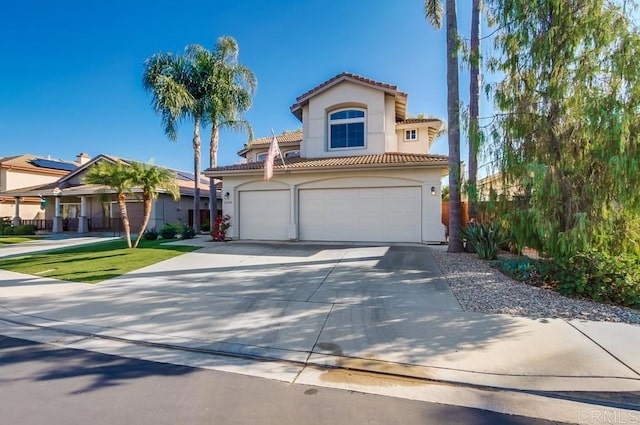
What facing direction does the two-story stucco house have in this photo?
toward the camera

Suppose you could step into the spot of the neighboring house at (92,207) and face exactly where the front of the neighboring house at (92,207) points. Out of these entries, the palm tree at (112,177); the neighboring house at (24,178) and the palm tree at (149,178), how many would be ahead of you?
2

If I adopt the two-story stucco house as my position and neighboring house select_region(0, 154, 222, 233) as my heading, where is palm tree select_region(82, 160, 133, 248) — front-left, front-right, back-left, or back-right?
front-left

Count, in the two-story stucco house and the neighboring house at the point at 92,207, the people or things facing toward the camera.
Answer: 2

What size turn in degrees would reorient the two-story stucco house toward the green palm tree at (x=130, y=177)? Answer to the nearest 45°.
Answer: approximately 90° to its right

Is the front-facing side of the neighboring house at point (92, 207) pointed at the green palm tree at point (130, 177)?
yes

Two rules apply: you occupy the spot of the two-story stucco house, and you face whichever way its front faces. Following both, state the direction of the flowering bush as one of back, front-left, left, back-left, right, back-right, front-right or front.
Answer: right

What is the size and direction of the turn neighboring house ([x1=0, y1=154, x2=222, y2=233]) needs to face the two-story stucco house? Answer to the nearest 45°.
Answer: approximately 45° to its left

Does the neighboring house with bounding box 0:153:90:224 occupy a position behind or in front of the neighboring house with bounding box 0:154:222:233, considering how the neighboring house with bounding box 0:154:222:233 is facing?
behind

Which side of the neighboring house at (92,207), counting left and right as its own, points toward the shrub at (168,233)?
left

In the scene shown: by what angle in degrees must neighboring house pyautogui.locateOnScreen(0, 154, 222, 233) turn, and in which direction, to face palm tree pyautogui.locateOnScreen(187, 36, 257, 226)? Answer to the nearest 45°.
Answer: approximately 45° to its left

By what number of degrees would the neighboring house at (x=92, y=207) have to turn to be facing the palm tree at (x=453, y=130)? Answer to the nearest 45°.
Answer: approximately 45° to its left

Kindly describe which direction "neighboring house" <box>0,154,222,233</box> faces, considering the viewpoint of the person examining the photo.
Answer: facing the viewer

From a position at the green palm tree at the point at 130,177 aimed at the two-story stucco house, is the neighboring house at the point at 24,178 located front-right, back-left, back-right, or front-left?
back-left

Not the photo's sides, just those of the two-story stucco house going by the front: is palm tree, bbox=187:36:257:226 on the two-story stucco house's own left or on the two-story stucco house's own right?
on the two-story stucco house's own right
